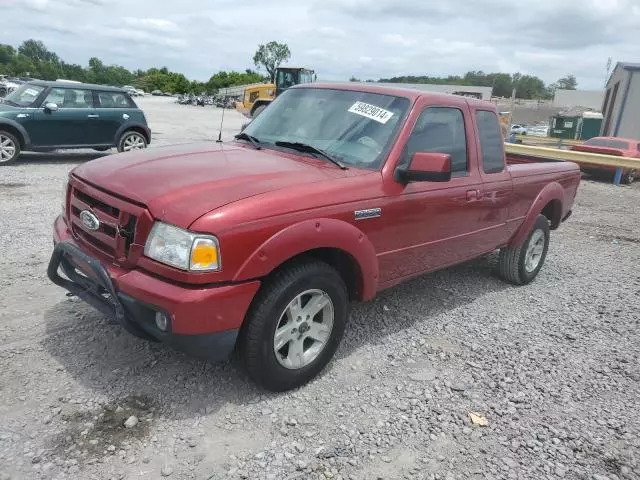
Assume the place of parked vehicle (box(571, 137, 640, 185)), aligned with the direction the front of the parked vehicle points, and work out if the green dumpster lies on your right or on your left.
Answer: on your right

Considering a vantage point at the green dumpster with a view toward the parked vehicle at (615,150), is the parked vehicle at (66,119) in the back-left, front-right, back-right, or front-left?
front-right

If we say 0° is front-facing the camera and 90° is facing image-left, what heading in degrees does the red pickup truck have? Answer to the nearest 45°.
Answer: approximately 45°

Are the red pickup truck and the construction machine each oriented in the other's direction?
no

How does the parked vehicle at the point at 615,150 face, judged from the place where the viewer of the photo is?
facing the viewer and to the left of the viewer

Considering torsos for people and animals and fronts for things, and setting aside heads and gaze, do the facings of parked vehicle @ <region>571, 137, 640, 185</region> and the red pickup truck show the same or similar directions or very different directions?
same or similar directions

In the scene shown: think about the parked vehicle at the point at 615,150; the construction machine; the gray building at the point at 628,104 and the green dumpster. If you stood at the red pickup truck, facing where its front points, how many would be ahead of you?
0

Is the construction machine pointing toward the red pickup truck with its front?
no

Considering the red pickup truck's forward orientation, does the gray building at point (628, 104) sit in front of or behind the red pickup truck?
behind
